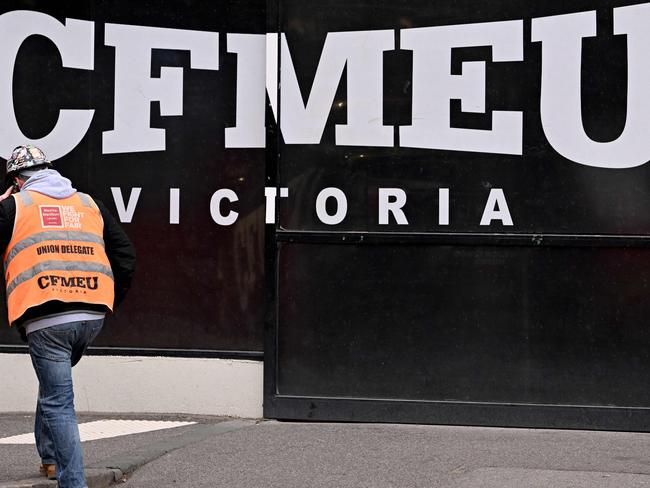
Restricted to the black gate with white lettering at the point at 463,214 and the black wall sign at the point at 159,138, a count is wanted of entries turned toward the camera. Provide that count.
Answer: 2

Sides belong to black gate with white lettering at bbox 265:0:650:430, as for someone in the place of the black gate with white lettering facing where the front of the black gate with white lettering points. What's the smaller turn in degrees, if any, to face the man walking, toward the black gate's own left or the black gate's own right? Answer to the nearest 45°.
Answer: approximately 45° to the black gate's own right

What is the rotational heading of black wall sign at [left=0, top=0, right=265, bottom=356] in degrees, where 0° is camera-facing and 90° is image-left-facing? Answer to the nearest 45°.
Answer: approximately 0°

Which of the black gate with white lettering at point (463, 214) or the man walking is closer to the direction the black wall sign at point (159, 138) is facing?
the man walking

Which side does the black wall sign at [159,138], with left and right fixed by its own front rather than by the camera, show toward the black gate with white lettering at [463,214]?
left

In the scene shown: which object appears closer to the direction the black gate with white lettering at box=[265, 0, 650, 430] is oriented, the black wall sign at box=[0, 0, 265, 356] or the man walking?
the man walking

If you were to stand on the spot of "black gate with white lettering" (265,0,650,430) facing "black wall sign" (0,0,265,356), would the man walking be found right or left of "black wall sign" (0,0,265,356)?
left

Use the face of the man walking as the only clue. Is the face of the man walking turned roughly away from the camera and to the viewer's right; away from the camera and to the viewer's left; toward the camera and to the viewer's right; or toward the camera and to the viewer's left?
away from the camera and to the viewer's left
